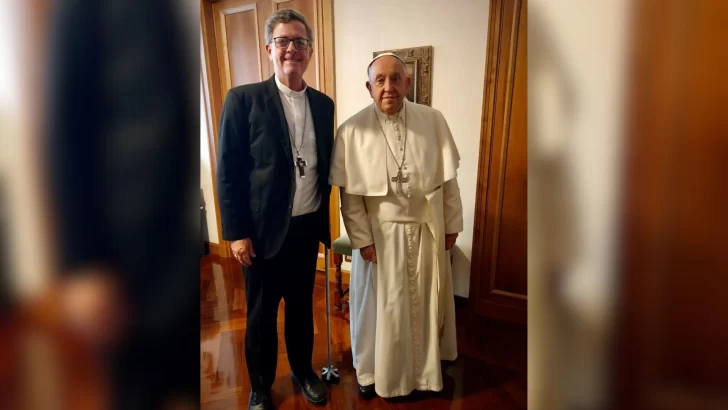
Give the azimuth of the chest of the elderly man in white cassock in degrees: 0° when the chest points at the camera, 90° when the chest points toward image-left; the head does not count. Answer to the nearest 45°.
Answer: approximately 0°

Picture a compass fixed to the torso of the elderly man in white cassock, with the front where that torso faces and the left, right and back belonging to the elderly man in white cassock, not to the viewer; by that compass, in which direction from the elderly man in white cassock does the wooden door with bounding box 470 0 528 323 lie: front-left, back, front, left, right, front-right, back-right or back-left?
back-left

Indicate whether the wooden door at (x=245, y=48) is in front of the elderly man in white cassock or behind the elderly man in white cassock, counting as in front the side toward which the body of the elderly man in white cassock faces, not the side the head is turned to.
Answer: behind

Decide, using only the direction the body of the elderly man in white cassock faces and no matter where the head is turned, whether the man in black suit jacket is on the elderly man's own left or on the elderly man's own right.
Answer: on the elderly man's own right

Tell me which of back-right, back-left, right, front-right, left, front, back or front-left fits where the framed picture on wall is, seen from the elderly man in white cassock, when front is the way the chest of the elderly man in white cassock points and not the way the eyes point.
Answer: back
